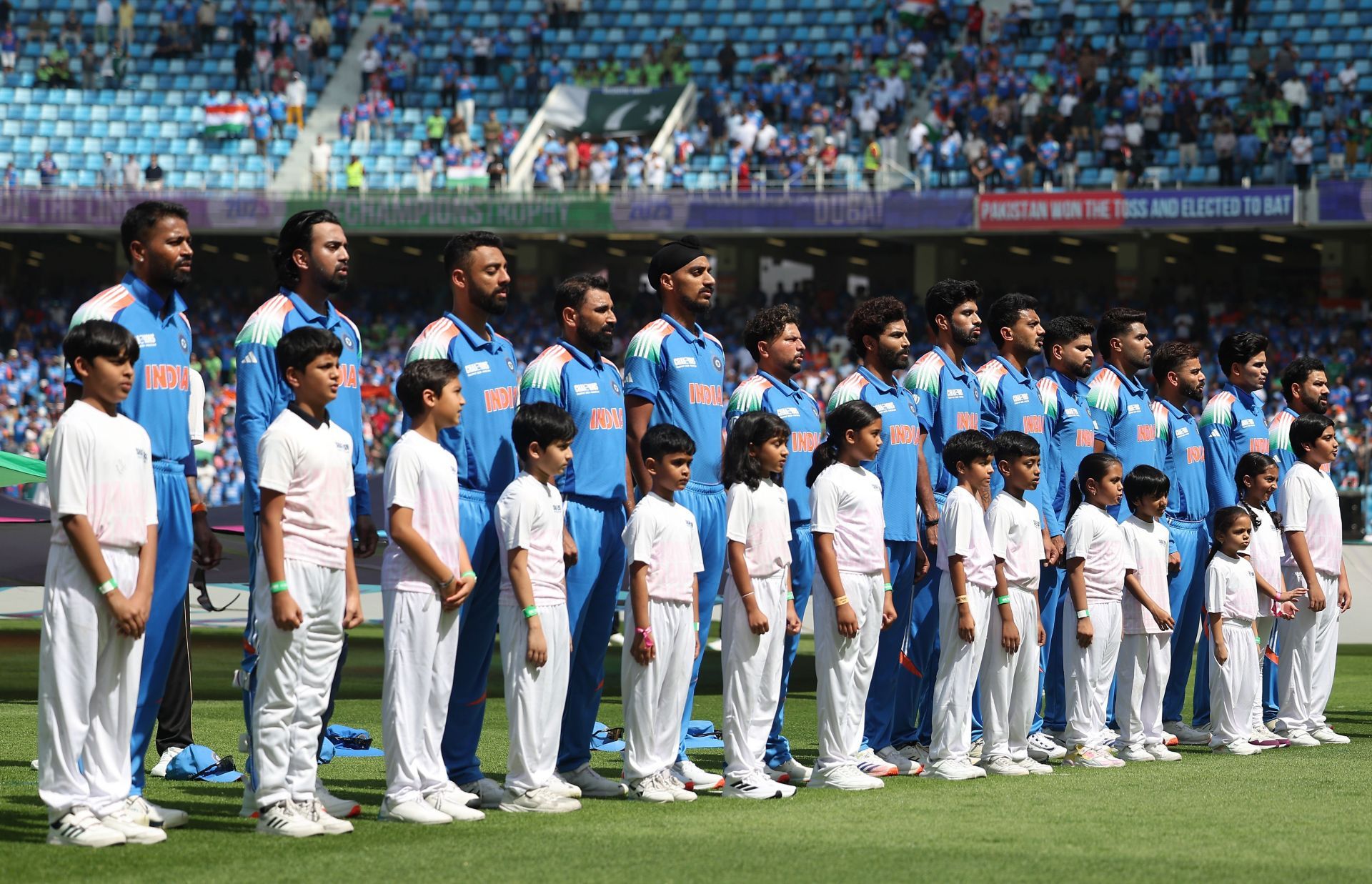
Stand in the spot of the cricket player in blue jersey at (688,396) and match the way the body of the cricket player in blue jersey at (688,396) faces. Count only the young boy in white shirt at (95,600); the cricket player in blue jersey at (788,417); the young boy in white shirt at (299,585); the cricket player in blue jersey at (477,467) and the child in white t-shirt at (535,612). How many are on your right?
4

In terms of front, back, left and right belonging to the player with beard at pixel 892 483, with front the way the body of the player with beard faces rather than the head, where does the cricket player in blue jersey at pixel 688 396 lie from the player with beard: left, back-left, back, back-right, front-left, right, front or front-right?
right

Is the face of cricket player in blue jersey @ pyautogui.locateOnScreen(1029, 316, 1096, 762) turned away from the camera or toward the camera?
toward the camera

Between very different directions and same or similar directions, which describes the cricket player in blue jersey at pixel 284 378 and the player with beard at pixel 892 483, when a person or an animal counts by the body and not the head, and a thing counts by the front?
same or similar directions

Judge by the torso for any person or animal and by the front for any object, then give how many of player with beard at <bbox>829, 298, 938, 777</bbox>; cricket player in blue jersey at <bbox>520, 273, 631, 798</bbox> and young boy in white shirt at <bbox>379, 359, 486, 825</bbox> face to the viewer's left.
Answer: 0

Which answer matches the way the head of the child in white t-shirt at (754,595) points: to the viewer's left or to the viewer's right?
to the viewer's right

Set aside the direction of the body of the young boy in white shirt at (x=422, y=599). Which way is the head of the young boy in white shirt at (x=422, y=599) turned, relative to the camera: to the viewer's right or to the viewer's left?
to the viewer's right

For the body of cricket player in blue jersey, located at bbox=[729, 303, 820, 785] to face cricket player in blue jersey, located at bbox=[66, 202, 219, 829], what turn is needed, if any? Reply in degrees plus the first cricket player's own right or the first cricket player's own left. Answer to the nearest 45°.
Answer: approximately 90° to the first cricket player's own right

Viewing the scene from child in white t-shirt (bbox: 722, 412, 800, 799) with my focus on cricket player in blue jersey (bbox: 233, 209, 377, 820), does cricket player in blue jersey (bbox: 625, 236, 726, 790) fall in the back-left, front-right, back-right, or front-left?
front-right

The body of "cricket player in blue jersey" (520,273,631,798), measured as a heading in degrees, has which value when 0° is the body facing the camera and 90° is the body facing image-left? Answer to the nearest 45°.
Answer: approximately 315°

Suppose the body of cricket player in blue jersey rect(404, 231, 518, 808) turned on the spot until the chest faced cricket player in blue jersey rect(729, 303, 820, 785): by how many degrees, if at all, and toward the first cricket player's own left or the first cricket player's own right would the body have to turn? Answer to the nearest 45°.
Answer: approximately 90° to the first cricket player's own left

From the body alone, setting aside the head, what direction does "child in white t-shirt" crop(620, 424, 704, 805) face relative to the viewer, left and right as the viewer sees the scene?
facing the viewer and to the right of the viewer

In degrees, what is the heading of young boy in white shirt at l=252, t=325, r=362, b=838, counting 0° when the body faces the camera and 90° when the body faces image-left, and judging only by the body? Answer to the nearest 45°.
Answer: approximately 315°

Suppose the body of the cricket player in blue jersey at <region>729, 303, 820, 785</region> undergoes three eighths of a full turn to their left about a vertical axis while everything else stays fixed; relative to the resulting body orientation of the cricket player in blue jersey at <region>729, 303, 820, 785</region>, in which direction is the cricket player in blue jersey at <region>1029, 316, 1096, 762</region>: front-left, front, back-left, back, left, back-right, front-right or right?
front-right
